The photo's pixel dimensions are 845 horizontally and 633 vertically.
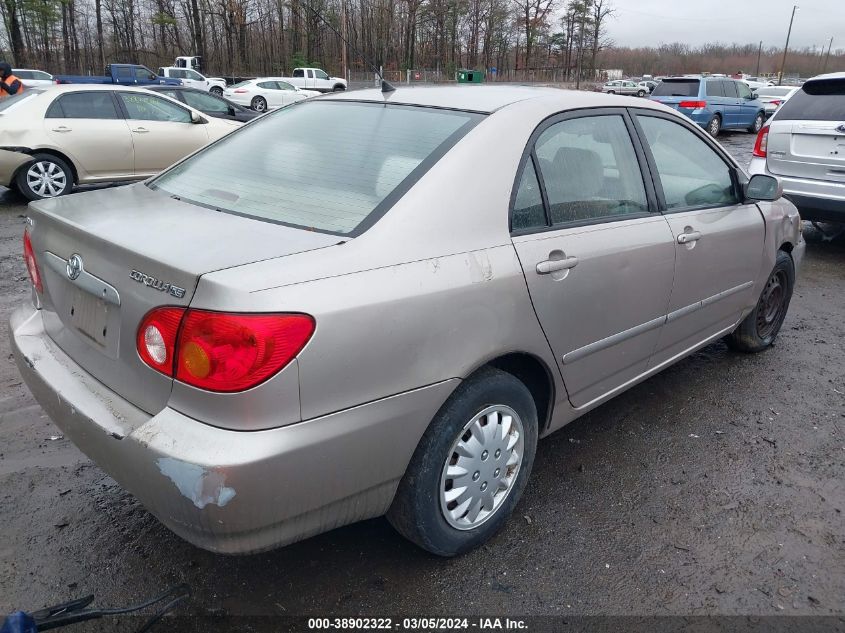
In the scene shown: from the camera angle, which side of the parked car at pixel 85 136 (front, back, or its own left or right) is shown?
right

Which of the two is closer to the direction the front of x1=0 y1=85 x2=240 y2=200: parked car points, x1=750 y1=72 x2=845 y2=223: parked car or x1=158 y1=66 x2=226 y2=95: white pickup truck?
the parked car

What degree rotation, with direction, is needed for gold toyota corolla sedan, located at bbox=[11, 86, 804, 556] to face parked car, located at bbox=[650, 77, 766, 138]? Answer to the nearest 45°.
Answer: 0° — it already faces it

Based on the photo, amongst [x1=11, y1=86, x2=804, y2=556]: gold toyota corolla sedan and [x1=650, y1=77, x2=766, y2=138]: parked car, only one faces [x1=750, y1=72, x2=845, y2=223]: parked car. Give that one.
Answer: the gold toyota corolla sedan

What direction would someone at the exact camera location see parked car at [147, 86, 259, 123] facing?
facing to the right of the viewer

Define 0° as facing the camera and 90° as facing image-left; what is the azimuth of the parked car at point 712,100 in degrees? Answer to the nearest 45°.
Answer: approximately 225°

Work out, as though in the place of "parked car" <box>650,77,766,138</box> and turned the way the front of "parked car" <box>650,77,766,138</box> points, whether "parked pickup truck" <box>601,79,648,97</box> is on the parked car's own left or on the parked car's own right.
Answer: on the parked car's own left

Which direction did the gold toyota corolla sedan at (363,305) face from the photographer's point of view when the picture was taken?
facing away from the viewer and to the right of the viewer

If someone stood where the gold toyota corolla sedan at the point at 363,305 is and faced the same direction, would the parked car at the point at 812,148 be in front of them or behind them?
in front

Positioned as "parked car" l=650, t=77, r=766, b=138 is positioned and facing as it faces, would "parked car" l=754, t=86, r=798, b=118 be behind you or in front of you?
in front

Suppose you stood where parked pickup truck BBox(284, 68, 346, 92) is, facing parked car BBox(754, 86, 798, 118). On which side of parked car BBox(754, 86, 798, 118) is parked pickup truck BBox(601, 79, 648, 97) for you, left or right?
left
